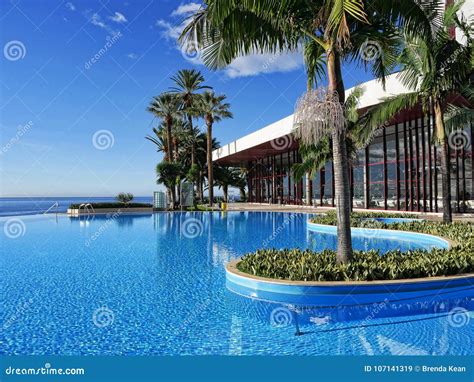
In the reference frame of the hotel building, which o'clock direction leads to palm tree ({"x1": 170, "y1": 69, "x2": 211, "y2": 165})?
The palm tree is roughly at 2 o'clock from the hotel building.

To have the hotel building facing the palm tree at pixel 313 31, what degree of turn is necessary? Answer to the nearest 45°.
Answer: approximately 45° to its left

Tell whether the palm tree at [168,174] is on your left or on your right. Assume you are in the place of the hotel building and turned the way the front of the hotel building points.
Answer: on your right

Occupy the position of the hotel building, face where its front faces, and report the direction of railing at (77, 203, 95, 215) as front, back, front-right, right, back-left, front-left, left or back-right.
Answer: front-right

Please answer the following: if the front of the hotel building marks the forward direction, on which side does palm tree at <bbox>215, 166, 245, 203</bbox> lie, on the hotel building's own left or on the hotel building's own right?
on the hotel building's own right

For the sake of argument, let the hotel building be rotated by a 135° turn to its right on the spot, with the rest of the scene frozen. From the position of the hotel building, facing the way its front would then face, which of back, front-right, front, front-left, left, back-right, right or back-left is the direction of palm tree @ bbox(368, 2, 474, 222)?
back

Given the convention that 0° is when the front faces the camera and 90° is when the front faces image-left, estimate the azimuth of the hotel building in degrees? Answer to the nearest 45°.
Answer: approximately 45°

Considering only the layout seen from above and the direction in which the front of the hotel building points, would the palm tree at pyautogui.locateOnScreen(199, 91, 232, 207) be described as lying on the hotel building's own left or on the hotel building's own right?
on the hotel building's own right
